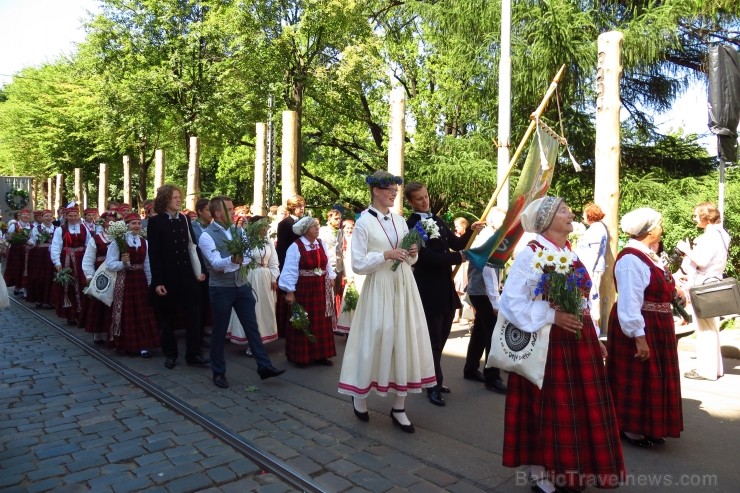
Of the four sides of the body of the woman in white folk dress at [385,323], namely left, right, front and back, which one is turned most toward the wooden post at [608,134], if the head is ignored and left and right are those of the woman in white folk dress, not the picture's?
left

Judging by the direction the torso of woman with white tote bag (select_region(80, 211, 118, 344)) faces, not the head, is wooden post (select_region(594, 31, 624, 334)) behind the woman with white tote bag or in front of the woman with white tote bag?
in front

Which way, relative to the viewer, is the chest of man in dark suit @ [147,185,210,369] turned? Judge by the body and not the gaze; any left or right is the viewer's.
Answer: facing the viewer and to the right of the viewer

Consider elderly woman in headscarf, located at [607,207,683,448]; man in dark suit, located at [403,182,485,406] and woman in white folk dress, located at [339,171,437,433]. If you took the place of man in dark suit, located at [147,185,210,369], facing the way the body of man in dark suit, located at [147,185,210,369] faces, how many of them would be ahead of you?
3

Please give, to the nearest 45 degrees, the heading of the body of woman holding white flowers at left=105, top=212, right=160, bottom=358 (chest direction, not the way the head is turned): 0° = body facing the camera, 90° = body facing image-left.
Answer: approximately 315°

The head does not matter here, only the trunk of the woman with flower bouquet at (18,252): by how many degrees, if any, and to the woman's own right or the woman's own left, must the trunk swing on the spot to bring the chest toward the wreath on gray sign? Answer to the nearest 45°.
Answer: approximately 135° to the woman's own left

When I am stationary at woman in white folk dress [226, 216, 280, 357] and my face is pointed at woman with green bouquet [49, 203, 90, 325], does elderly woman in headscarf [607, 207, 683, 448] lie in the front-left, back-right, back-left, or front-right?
back-left

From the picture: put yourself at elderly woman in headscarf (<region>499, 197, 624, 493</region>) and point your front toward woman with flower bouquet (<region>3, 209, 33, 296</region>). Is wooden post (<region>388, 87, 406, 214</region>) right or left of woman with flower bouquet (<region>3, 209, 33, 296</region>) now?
right
